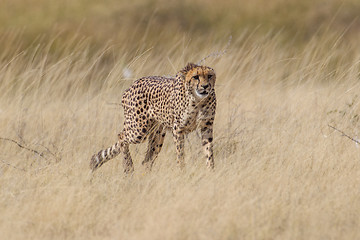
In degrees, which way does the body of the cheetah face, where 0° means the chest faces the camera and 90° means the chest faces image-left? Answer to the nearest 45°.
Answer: approximately 315°
